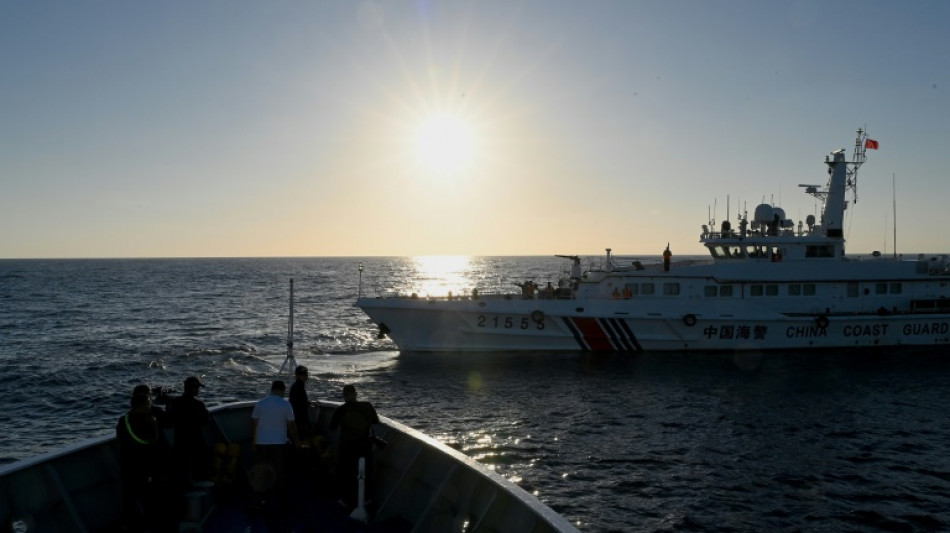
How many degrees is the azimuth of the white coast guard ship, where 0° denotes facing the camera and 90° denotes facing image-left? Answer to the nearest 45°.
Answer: approximately 90°

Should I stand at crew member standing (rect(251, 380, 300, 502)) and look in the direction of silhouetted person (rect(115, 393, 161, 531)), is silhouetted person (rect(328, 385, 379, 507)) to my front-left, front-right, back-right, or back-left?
back-left

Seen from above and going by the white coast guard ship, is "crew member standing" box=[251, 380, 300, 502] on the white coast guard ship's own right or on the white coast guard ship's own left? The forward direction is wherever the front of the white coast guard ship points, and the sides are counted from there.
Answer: on the white coast guard ship's own left

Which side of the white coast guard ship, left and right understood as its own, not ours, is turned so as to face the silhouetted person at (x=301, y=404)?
left

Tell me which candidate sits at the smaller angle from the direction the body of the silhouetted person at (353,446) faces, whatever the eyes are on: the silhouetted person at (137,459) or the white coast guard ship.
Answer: the white coast guard ship

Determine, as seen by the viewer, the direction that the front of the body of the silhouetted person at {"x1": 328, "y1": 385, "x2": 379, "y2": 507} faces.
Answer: away from the camera

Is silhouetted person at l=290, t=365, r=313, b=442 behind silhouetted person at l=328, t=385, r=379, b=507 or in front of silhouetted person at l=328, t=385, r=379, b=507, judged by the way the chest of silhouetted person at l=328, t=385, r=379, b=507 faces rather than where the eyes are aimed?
in front

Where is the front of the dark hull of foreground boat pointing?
away from the camera

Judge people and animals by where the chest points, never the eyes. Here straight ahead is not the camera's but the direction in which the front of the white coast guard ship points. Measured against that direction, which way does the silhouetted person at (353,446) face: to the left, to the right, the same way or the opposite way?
to the right

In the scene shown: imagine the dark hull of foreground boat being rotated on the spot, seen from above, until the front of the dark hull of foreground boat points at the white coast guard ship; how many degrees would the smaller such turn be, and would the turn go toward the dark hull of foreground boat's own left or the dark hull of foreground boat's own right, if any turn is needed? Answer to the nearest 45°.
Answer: approximately 45° to the dark hull of foreground boat's own right

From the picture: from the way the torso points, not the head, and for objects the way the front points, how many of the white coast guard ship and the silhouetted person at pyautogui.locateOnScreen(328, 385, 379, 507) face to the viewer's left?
1

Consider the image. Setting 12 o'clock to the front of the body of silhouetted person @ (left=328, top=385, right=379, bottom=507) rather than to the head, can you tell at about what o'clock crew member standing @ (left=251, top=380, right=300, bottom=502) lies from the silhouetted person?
The crew member standing is roughly at 9 o'clock from the silhouetted person.

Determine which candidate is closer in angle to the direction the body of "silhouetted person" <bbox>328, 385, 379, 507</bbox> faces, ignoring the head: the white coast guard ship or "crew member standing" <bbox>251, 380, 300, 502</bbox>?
the white coast guard ship
